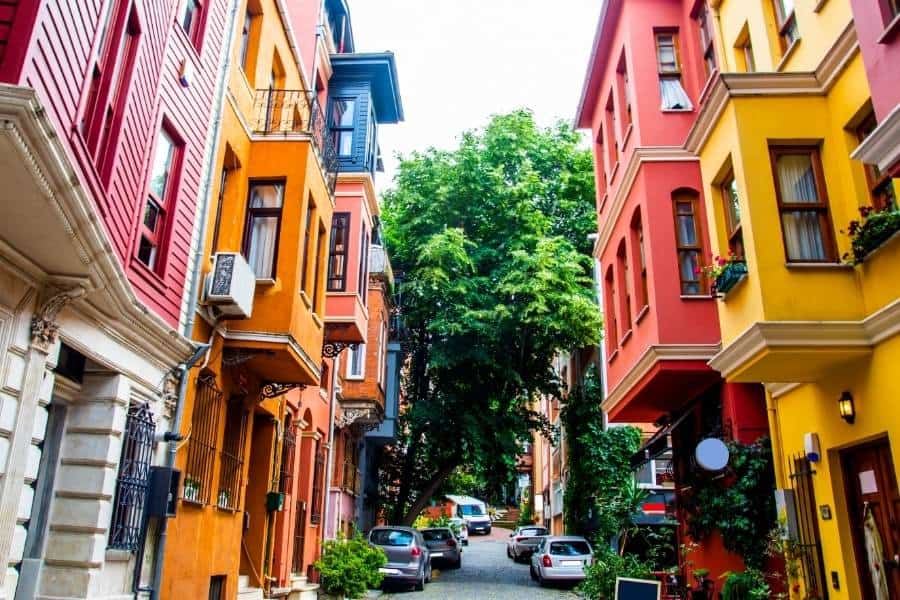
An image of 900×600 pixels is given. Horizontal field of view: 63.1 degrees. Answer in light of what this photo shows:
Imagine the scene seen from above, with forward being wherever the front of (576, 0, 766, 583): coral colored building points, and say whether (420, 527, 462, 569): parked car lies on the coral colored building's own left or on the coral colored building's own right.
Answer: on the coral colored building's own right

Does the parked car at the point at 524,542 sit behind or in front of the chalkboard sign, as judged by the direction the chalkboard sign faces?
behind

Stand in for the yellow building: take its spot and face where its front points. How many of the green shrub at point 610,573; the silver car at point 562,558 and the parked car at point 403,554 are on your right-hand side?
3

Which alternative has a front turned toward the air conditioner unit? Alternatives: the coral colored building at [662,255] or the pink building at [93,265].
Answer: the coral colored building

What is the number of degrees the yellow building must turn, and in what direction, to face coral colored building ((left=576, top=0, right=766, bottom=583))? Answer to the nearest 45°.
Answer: approximately 90° to its right

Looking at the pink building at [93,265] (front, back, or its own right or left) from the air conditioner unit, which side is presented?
left

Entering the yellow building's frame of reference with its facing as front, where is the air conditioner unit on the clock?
The air conditioner unit is roughly at 1 o'clock from the yellow building.

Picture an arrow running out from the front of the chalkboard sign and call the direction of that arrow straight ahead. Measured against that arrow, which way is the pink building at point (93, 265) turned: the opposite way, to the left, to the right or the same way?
to the left

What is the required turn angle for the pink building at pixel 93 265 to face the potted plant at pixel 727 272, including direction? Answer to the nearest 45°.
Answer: approximately 45° to its left

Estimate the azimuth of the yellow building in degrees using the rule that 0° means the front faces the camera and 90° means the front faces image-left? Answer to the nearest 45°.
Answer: approximately 45°
